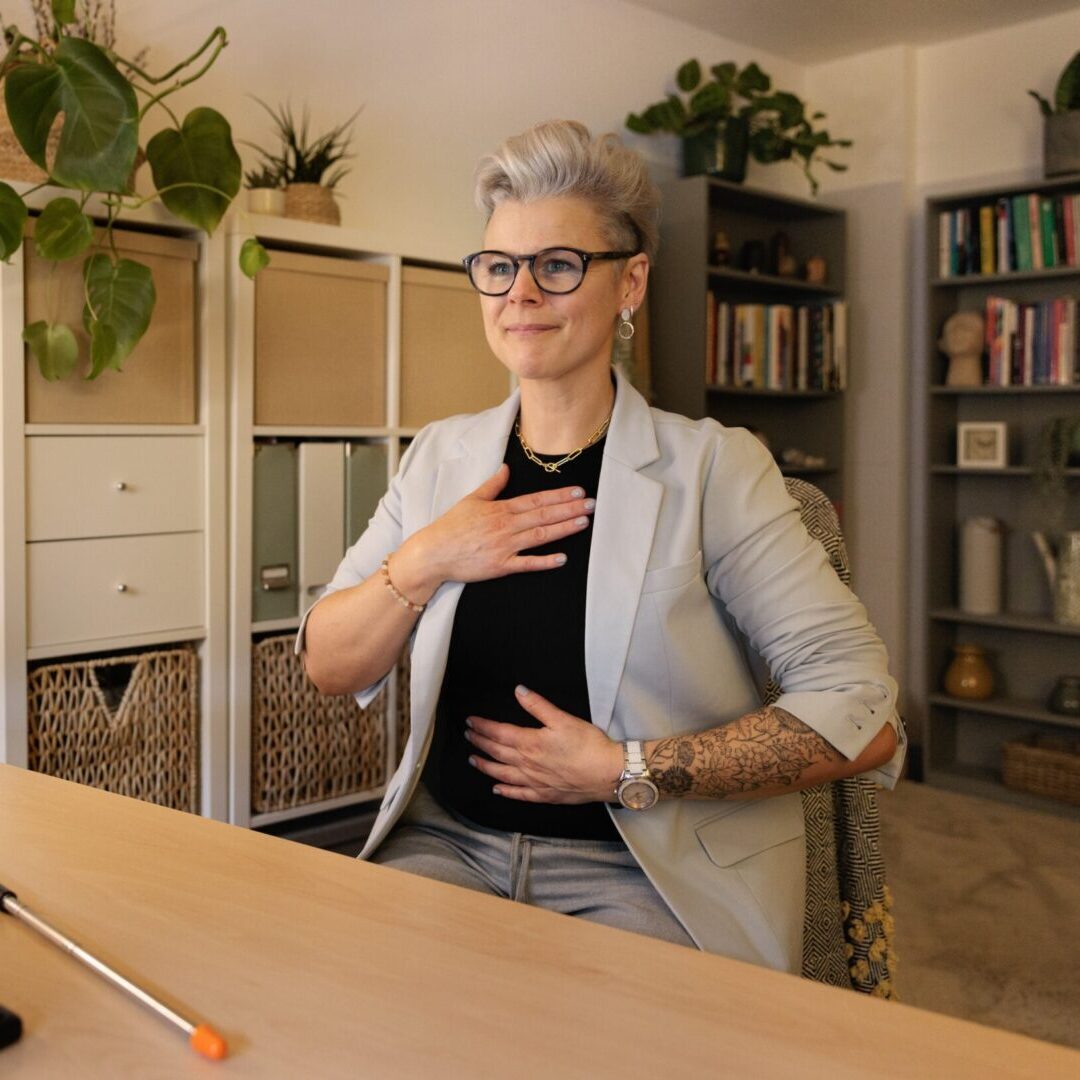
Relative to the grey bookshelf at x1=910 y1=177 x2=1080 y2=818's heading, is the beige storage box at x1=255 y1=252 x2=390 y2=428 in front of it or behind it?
in front

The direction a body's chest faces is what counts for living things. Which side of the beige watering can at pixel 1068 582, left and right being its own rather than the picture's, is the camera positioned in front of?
left

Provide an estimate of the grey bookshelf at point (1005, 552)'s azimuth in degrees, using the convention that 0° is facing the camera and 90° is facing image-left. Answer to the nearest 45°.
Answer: approximately 45°

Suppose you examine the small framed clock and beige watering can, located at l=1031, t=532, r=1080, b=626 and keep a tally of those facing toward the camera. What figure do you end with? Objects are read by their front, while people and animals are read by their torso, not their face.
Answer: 1

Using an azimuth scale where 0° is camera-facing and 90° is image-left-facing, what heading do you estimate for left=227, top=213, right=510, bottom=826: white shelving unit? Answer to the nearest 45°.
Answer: approximately 315°

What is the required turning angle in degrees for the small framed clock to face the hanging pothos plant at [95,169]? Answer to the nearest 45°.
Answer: approximately 45° to its right

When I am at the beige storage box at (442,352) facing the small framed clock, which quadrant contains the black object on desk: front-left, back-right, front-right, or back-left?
back-right

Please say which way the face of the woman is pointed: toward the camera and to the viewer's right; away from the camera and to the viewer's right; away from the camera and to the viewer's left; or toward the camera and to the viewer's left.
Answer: toward the camera and to the viewer's left
